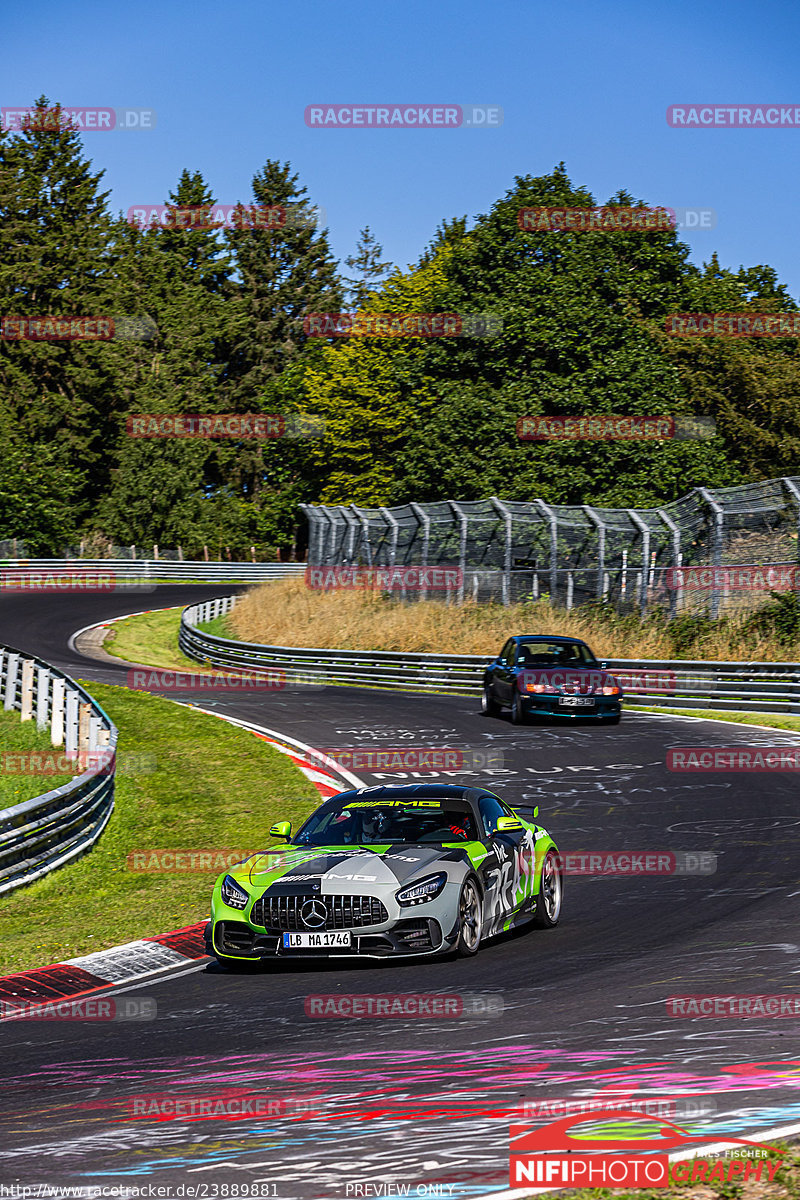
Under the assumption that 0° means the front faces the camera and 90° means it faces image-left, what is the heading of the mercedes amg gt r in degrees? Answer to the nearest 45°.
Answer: approximately 45°

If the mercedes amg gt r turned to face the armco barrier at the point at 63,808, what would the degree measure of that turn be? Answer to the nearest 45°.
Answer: approximately 90° to its right

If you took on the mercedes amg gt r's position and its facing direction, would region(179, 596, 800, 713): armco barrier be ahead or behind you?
behind
